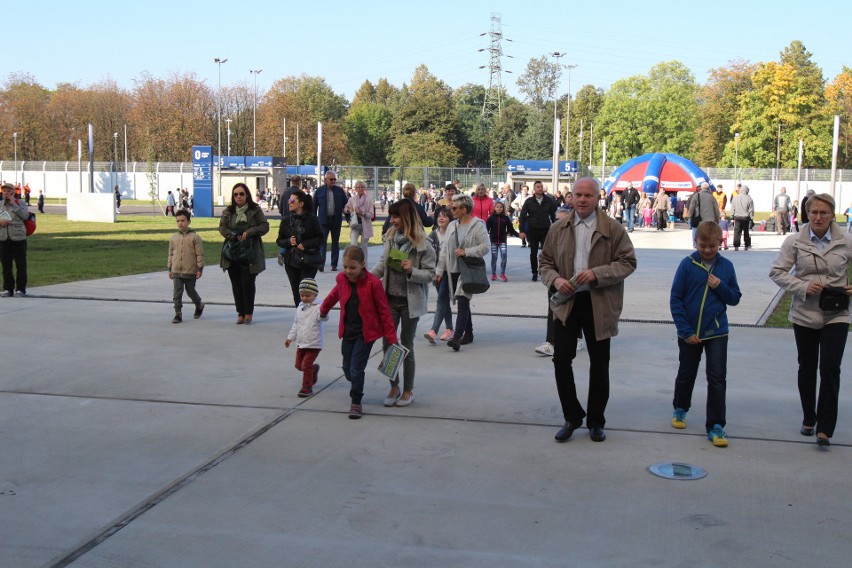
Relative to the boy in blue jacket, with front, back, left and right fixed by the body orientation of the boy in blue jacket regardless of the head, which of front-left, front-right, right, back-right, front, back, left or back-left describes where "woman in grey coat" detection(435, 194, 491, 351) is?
back-right

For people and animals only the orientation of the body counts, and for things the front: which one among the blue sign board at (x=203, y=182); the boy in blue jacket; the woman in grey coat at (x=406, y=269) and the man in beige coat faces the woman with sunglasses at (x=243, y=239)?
the blue sign board

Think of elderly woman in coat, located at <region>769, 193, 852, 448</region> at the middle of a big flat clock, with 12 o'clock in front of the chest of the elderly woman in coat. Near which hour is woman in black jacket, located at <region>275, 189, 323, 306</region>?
The woman in black jacket is roughly at 4 o'clock from the elderly woman in coat.

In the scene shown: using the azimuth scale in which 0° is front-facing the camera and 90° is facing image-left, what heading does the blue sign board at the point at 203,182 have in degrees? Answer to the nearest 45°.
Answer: approximately 0°

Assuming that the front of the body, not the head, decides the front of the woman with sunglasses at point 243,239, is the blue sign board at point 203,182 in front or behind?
behind

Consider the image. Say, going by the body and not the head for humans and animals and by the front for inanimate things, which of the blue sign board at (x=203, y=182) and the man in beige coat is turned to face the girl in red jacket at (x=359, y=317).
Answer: the blue sign board

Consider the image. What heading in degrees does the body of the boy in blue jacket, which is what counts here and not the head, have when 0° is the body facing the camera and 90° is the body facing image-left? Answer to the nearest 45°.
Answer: approximately 0°

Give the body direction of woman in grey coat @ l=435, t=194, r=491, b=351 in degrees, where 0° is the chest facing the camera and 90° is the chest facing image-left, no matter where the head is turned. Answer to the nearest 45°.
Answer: approximately 45°
